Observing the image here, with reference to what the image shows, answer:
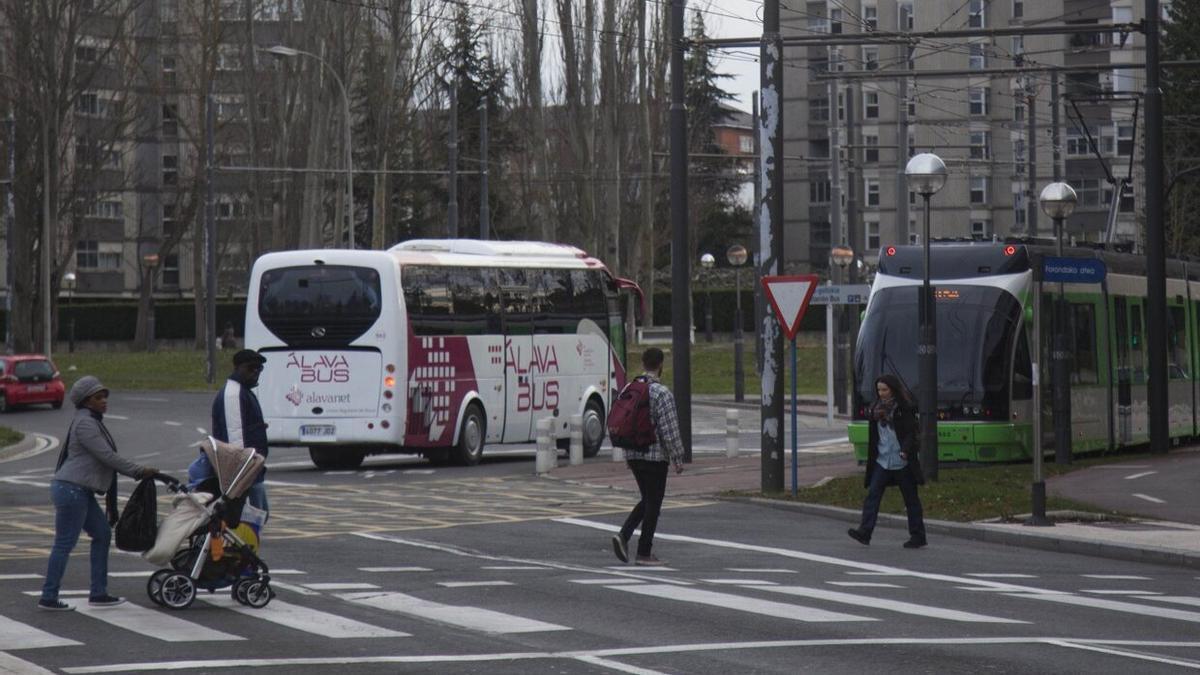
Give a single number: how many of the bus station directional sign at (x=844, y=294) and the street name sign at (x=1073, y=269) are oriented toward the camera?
2

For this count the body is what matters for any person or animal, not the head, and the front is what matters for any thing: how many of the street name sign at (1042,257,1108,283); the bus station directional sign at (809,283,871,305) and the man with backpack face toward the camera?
2

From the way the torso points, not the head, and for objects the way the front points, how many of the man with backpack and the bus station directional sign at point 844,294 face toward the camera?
1

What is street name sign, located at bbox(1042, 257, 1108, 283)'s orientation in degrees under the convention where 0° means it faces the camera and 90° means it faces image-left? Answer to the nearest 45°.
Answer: approximately 0°

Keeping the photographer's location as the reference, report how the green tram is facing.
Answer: facing the viewer and to the left of the viewer

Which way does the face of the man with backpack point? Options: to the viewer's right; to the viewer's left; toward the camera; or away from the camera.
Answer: away from the camera

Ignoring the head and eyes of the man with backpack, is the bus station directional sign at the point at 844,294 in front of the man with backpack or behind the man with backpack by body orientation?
in front

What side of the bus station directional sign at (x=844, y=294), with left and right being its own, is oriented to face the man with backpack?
front

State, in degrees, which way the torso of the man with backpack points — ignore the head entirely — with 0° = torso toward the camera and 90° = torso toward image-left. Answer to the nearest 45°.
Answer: approximately 225°

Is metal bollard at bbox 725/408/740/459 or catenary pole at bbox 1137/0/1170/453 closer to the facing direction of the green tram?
the metal bollard

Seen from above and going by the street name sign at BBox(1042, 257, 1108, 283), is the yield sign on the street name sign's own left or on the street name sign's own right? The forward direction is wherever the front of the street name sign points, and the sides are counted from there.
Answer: on the street name sign's own right
